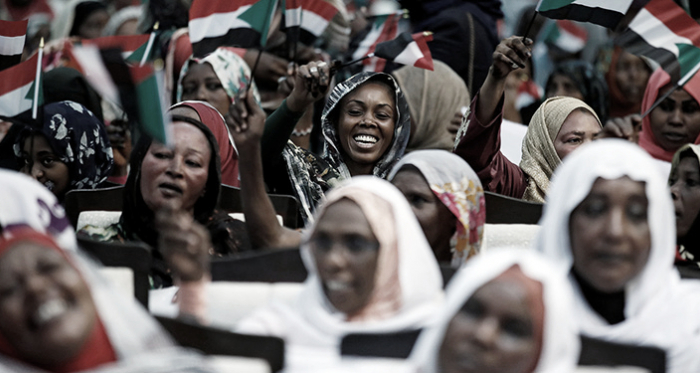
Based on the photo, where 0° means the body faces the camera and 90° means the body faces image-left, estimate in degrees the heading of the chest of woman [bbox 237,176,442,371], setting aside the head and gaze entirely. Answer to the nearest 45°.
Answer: approximately 45°

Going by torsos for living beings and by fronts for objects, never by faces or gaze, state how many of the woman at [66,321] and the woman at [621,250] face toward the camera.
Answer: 2

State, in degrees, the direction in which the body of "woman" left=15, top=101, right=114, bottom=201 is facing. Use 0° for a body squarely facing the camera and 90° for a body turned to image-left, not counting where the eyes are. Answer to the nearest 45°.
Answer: approximately 45°

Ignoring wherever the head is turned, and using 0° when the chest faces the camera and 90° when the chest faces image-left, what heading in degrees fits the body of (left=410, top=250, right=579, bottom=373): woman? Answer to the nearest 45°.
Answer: approximately 0°

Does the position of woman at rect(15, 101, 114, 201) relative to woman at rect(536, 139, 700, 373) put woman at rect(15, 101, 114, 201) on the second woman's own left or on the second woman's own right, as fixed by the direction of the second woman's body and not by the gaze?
on the second woman's own right

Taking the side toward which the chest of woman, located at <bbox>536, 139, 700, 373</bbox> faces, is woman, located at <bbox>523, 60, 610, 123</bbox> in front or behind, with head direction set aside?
behind

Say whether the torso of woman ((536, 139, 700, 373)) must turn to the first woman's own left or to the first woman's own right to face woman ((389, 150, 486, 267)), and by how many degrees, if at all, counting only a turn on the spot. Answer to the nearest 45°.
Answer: approximately 135° to the first woman's own right

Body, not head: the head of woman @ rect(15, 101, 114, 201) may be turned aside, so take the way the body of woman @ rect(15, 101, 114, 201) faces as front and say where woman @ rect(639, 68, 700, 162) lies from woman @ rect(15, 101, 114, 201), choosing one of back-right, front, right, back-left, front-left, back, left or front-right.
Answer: back-left

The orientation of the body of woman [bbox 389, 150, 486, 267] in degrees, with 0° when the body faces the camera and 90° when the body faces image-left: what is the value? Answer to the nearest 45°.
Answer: approximately 45°

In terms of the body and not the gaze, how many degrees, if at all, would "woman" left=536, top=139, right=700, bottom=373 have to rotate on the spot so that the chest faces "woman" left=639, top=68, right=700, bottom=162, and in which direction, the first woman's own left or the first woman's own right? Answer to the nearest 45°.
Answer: approximately 180°

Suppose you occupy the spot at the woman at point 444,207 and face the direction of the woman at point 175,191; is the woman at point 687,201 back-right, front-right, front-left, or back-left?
back-right

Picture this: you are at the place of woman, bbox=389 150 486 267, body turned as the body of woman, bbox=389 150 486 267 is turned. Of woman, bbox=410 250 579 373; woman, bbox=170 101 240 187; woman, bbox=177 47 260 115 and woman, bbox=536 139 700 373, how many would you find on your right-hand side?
2
